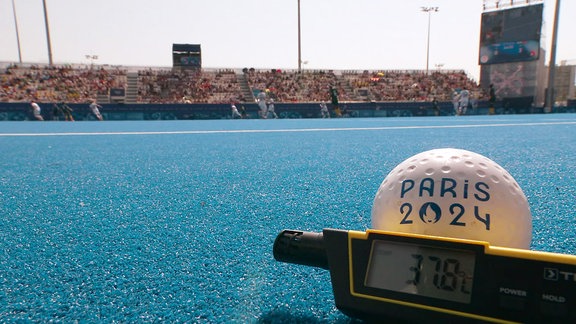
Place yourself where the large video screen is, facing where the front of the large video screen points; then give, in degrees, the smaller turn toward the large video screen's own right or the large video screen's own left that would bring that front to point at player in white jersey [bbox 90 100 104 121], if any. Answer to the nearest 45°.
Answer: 0° — it already faces them

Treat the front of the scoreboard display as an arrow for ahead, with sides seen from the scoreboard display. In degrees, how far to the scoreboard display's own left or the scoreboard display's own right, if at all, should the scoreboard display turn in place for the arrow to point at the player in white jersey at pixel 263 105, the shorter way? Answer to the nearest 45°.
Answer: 0° — it already faces them

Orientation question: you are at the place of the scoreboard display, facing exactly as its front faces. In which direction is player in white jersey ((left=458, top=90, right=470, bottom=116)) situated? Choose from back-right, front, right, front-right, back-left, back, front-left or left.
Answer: front-left

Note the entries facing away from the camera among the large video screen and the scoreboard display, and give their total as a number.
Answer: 0

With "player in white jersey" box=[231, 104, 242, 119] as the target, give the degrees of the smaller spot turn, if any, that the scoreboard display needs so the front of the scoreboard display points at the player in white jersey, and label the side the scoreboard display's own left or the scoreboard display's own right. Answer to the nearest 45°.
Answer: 0° — it already faces them

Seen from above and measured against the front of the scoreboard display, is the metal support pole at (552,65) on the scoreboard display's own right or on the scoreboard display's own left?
on the scoreboard display's own left

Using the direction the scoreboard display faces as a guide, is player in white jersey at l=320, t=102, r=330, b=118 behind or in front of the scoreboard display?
in front

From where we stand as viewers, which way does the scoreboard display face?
facing the viewer

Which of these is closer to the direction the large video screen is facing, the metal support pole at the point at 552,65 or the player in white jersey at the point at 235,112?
the player in white jersey

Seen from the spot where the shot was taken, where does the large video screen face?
facing the viewer and to the left of the viewer

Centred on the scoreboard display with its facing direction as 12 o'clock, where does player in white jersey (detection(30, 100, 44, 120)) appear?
The player in white jersey is roughly at 1 o'clock from the scoreboard display.

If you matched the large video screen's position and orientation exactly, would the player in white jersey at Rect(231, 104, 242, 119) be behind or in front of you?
in front

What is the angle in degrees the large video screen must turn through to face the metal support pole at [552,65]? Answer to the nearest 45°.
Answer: approximately 45° to its left

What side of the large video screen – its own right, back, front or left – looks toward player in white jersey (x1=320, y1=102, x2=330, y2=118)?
front
